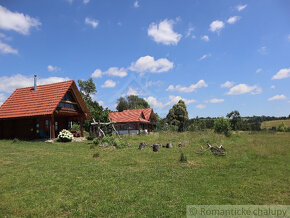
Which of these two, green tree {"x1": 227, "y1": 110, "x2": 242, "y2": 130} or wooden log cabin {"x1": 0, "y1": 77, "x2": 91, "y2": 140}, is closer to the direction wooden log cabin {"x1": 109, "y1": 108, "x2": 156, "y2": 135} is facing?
the wooden log cabin

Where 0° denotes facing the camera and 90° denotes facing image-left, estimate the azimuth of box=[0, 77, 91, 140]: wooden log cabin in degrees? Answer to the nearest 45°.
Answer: approximately 315°

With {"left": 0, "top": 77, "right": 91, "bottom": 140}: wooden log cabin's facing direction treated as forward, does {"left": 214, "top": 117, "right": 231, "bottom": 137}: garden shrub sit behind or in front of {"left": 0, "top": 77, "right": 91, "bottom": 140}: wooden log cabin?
in front

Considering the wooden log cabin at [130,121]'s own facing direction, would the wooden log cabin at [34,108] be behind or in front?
in front

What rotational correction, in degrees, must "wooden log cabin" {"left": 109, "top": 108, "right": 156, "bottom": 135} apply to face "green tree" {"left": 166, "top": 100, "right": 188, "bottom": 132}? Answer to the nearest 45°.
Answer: approximately 135° to its left

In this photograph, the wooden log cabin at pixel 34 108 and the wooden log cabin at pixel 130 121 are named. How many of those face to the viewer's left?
0
